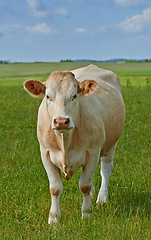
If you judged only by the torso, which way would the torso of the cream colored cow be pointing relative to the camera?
toward the camera
